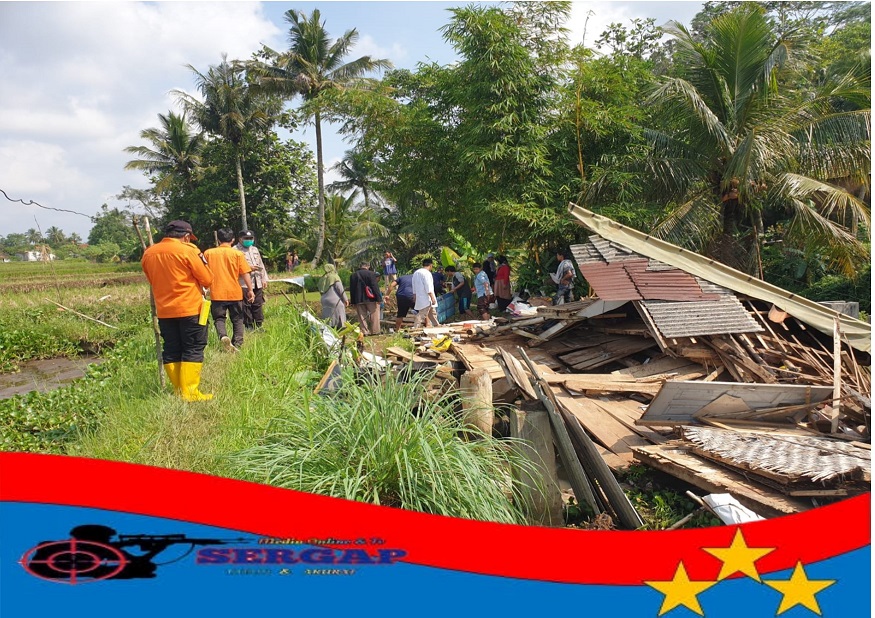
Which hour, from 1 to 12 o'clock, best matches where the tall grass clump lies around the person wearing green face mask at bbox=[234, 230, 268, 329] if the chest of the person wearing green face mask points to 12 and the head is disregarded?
The tall grass clump is roughly at 12 o'clock from the person wearing green face mask.

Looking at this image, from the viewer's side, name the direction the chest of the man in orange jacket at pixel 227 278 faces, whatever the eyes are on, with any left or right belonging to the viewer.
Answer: facing away from the viewer

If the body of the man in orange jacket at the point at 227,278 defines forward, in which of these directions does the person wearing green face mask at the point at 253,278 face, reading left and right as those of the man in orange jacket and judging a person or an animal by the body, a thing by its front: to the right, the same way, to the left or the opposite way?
the opposite way

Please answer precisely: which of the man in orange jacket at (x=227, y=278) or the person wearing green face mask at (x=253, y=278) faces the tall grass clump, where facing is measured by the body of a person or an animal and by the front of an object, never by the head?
the person wearing green face mask

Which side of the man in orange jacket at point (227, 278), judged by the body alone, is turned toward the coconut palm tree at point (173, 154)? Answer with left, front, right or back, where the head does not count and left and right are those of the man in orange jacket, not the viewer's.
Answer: front

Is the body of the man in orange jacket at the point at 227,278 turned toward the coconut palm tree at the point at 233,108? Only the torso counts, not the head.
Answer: yes

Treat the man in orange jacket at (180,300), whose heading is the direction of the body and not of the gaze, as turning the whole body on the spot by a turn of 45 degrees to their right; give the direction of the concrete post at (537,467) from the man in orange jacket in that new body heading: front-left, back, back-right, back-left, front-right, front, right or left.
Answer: front-right

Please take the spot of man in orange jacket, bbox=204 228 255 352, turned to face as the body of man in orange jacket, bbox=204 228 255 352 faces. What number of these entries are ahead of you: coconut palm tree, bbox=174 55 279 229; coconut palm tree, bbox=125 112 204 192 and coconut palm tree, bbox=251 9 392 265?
3

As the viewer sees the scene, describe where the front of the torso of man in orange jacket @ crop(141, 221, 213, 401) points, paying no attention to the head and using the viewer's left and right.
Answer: facing away from the viewer and to the right of the viewer

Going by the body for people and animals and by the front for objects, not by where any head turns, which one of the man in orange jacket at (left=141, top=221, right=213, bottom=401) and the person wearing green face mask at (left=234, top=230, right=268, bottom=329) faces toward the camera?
the person wearing green face mask

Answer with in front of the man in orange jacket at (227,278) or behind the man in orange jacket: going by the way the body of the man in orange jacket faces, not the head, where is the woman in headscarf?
in front

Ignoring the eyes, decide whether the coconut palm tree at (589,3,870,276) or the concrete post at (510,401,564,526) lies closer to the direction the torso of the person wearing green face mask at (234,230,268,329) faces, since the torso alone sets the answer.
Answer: the concrete post

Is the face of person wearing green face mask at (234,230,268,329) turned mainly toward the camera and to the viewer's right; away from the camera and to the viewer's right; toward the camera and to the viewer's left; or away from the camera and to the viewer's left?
toward the camera and to the viewer's right

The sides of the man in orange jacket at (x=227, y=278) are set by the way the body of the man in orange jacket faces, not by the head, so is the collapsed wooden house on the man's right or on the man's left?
on the man's right
